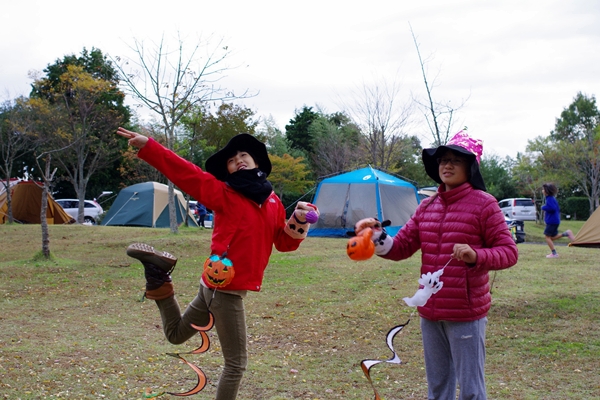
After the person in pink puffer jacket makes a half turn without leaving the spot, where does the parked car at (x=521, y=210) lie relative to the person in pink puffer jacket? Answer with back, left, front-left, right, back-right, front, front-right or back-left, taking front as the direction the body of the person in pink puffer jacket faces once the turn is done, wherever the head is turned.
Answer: front-left

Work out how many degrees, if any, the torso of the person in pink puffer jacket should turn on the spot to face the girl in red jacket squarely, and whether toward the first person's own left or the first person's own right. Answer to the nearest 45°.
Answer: approximately 45° to the first person's own right

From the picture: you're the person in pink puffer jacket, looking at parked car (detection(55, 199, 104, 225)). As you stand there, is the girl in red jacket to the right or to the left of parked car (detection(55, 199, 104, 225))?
left

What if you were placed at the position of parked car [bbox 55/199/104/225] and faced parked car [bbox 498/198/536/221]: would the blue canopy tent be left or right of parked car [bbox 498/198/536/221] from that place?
right

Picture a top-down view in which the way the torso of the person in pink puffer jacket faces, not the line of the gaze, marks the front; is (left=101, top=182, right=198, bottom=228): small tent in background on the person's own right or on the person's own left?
on the person's own right

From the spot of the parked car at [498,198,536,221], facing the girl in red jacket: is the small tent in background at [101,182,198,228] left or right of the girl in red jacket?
right

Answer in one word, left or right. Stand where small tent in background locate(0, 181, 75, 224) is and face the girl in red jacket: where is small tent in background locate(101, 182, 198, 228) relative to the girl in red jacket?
left

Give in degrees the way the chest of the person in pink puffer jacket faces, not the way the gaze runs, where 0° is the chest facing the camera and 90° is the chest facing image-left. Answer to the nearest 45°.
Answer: approximately 45°
